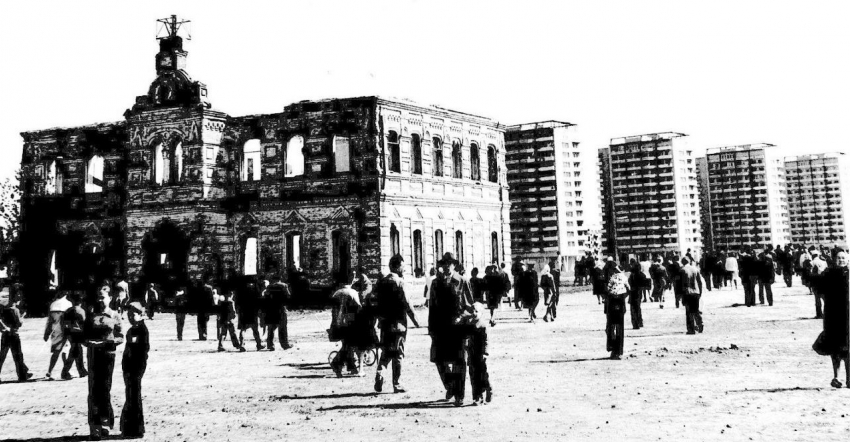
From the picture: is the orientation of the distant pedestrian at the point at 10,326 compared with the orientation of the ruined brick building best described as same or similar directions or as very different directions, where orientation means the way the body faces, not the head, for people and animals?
very different directions

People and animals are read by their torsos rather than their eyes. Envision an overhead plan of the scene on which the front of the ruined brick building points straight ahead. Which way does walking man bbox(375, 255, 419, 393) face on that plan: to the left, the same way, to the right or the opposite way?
the opposite way

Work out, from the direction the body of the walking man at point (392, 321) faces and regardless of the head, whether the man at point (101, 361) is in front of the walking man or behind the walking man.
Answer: behind

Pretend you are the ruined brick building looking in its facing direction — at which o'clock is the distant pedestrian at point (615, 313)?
The distant pedestrian is roughly at 10 o'clock from the ruined brick building.
